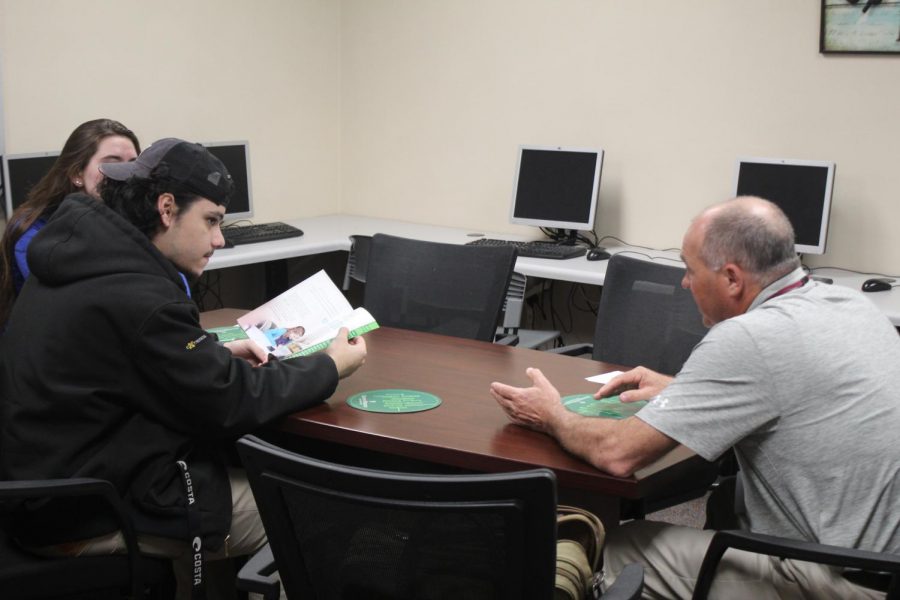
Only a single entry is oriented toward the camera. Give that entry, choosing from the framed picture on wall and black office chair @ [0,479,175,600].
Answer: the framed picture on wall

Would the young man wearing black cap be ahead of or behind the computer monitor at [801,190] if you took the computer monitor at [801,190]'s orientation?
ahead

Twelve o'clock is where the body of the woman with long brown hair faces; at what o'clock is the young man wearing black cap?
The young man wearing black cap is roughly at 3 o'clock from the woman with long brown hair.

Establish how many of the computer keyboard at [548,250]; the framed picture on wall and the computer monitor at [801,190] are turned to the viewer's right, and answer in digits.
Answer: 0

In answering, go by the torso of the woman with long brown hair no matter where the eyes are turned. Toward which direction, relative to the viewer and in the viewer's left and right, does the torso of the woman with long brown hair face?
facing to the right of the viewer

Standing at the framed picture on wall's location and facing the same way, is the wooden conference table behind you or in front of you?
in front

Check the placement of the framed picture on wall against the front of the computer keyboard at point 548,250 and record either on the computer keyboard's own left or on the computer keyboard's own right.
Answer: on the computer keyboard's own left

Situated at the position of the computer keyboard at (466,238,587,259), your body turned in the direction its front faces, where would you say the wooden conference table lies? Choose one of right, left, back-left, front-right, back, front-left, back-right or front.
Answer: front

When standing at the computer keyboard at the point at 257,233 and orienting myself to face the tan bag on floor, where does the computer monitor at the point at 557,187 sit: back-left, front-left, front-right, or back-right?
front-left

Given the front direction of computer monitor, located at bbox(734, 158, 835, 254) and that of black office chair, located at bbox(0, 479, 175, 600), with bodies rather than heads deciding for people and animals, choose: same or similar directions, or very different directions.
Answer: very different directions

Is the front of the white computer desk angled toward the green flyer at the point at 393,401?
yes

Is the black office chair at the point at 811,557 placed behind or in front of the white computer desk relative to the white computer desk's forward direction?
in front

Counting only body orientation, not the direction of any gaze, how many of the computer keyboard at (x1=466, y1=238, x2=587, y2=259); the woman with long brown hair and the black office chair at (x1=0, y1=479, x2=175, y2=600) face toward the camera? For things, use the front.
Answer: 1

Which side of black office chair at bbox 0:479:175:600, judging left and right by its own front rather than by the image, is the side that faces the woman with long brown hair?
left

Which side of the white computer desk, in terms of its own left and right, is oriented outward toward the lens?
front

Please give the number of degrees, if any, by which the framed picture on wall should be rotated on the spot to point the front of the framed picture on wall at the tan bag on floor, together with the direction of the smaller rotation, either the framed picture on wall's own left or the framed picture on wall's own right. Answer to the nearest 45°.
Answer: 0° — it already faces it

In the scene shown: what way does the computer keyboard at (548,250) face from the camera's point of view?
toward the camera

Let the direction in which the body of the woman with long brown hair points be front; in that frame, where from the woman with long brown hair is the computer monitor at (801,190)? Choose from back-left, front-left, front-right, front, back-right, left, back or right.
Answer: front

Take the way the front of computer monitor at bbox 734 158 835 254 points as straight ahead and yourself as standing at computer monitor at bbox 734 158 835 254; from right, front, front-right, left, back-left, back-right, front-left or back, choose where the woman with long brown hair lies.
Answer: front

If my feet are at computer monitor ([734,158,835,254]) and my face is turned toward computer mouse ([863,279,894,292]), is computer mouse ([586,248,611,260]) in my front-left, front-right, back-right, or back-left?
back-right

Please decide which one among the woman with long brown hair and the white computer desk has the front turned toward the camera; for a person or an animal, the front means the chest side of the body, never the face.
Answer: the white computer desk

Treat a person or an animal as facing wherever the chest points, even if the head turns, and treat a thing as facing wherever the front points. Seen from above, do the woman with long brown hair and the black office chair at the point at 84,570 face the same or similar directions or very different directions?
same or similar directions
